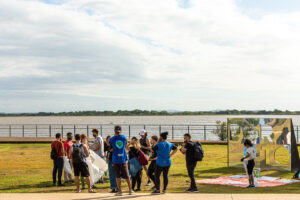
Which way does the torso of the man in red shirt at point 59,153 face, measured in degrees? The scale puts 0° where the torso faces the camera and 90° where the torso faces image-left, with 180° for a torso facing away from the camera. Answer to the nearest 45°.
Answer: approximately 225°

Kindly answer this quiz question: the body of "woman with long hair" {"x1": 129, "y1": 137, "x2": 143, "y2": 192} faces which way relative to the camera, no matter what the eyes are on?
away from the camera

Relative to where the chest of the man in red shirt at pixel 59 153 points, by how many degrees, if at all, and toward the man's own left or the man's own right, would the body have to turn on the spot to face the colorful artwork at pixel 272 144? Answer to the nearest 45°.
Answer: approximately 45° to the man's own right

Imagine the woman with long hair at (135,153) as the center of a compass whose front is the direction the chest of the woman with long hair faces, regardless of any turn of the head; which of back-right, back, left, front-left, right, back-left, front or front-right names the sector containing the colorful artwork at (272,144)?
front-right

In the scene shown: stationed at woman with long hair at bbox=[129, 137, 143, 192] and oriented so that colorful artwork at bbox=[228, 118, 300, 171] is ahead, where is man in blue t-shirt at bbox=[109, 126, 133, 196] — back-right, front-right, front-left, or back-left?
back-right

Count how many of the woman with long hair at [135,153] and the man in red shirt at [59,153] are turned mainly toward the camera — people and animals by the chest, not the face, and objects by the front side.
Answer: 0

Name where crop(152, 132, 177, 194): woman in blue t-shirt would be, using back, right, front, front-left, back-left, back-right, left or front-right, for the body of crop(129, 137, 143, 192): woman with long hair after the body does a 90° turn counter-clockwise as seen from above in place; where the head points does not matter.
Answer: back-left

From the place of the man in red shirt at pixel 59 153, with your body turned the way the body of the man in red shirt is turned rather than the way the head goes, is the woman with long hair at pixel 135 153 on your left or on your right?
on your right

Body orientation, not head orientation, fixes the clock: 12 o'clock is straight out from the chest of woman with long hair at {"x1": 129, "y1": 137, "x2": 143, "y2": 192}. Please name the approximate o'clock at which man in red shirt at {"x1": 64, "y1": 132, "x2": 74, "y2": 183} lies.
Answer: The man in red shirt is roughly at 10 o'clock from the woman with long hair.

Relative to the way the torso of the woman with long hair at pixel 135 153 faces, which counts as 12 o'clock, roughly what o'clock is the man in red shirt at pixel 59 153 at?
The man in red shirt is roughly at 10 o'clock from the woman with long hair.
